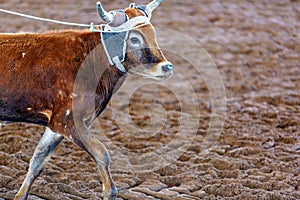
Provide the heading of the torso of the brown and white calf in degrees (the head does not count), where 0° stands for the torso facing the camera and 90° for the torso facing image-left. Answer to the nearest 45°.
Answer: approximately 270°
